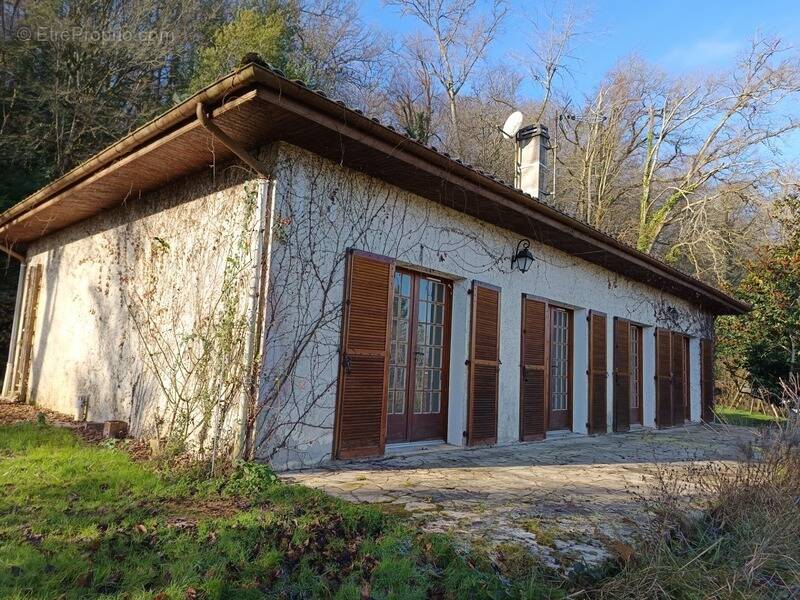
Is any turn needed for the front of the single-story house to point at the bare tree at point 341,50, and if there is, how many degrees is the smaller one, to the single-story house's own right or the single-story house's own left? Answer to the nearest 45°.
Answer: approximately 135° to the single-story house's own left

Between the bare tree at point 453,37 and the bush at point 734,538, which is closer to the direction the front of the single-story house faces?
the bush

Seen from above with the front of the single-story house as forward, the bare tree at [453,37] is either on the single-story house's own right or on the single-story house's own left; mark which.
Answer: on the single-story house's own left

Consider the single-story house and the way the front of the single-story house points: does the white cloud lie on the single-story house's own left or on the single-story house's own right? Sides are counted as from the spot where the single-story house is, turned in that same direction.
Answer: on the single-story house's own left

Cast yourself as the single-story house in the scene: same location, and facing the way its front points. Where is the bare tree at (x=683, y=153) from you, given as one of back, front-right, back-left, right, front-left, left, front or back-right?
left

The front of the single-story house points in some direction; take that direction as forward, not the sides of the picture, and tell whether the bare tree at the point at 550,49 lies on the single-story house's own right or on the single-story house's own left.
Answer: on the single-story house's own left

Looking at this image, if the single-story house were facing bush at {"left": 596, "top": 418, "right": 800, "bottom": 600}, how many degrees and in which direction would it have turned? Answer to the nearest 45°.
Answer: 0° — it already faces it
